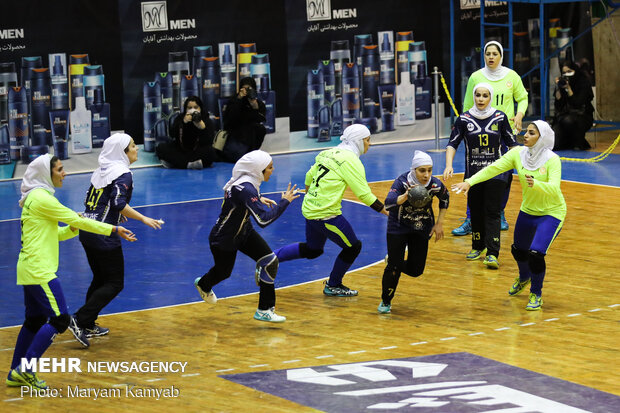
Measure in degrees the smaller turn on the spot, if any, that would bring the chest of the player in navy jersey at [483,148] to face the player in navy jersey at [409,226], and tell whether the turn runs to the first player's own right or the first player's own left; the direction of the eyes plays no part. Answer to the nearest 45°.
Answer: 0° — they already face them

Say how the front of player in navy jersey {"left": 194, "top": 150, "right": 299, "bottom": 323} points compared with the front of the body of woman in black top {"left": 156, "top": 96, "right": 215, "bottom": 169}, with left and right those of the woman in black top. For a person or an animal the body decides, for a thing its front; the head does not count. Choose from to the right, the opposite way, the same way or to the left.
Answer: to the left

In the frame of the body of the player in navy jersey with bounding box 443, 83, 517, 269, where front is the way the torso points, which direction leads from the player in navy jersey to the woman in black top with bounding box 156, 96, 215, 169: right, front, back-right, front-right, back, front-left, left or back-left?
back-right

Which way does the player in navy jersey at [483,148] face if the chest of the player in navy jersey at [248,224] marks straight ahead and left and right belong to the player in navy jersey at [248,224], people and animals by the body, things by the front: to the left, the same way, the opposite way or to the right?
to the right

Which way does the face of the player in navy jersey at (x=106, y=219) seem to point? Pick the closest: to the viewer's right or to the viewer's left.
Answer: to the viewer's right

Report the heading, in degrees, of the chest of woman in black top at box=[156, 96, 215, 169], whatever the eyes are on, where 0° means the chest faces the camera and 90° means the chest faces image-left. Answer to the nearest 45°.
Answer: approximately 0°

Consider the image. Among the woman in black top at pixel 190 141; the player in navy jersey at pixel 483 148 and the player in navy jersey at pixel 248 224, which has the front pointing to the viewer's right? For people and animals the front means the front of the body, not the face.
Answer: the player in navy jersey at pixel 248 224
